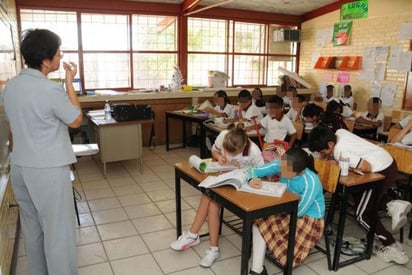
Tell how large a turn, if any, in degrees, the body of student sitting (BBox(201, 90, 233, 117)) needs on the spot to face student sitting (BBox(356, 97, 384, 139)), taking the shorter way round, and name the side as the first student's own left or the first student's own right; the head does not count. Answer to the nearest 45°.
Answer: approximately 135° to the first student's own left

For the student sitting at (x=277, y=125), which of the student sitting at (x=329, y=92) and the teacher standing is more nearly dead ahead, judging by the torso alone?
the teacher standing

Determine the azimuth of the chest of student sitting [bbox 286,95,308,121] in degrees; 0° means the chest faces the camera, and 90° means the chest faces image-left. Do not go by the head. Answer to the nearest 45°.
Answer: approximately 45°

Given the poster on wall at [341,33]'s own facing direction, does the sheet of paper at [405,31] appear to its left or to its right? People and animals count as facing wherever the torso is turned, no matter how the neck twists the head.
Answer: on its left

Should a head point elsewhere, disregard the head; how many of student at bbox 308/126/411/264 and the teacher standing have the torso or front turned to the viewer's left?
1

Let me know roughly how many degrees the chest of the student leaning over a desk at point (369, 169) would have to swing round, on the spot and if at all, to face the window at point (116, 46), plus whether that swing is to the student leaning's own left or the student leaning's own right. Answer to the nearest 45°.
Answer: approximately 45° to the student leaning's own right

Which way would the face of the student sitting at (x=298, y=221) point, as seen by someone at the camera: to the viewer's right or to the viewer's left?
to the viewer's left

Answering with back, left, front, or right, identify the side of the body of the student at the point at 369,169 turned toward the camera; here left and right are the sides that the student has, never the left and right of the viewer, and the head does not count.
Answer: left

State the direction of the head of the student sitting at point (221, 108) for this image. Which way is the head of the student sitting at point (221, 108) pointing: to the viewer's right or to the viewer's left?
to the viewer's left

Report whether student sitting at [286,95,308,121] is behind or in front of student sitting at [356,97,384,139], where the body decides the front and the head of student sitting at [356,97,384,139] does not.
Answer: in front

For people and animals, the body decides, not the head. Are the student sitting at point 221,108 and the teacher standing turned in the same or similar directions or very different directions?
very different directions

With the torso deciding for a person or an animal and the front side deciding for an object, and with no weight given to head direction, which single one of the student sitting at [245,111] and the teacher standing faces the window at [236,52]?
the teacher standing
